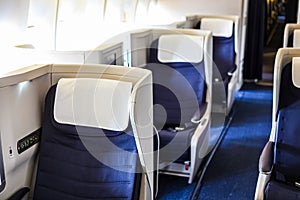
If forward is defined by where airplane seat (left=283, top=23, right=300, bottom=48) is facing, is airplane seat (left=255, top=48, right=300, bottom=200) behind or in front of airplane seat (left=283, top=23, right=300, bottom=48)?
in front

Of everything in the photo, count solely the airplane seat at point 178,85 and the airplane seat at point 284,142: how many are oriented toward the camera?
2

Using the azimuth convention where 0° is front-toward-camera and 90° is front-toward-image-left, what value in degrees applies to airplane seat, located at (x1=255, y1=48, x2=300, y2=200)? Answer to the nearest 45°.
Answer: approximately 0°

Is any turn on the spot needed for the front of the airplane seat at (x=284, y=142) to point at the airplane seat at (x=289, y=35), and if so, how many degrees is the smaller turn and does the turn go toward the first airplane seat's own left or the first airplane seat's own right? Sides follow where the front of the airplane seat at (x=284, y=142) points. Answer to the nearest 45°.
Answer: approximately 180°
